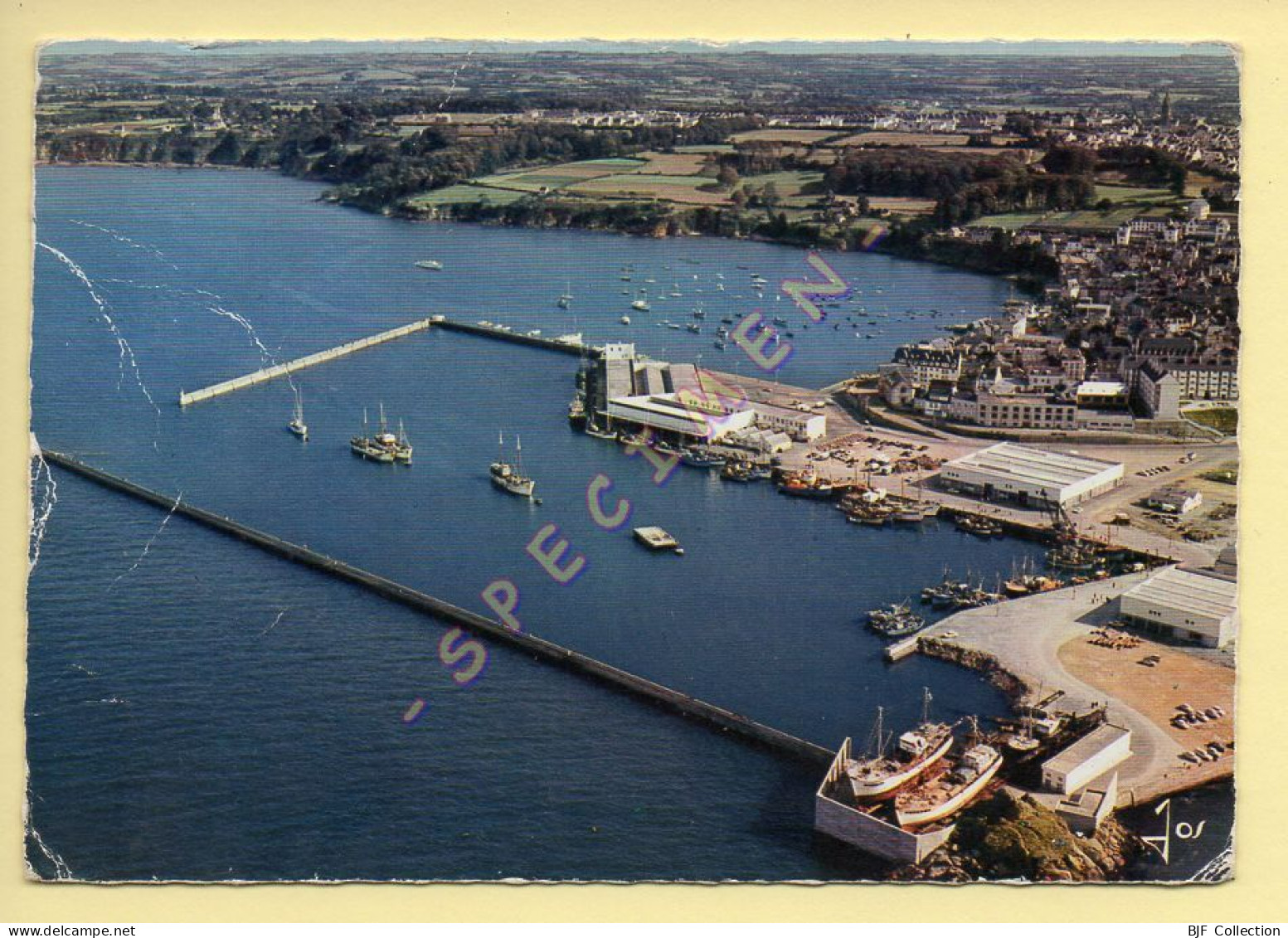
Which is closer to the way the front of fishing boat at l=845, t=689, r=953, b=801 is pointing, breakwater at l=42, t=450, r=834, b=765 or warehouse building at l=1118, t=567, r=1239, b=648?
the breakwater

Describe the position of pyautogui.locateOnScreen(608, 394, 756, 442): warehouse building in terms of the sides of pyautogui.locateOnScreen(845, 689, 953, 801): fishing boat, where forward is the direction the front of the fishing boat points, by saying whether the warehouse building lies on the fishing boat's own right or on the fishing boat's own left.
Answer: on the fishing boat's own right

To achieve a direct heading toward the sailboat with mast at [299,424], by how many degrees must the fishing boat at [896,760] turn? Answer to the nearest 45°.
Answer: approximately 90° to its right

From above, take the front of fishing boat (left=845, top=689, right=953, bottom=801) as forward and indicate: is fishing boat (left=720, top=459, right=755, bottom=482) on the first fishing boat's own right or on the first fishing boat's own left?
on the first fishing boat's own right

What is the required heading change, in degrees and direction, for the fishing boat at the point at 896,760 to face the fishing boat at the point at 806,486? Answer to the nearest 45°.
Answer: approximately 135° to its right
